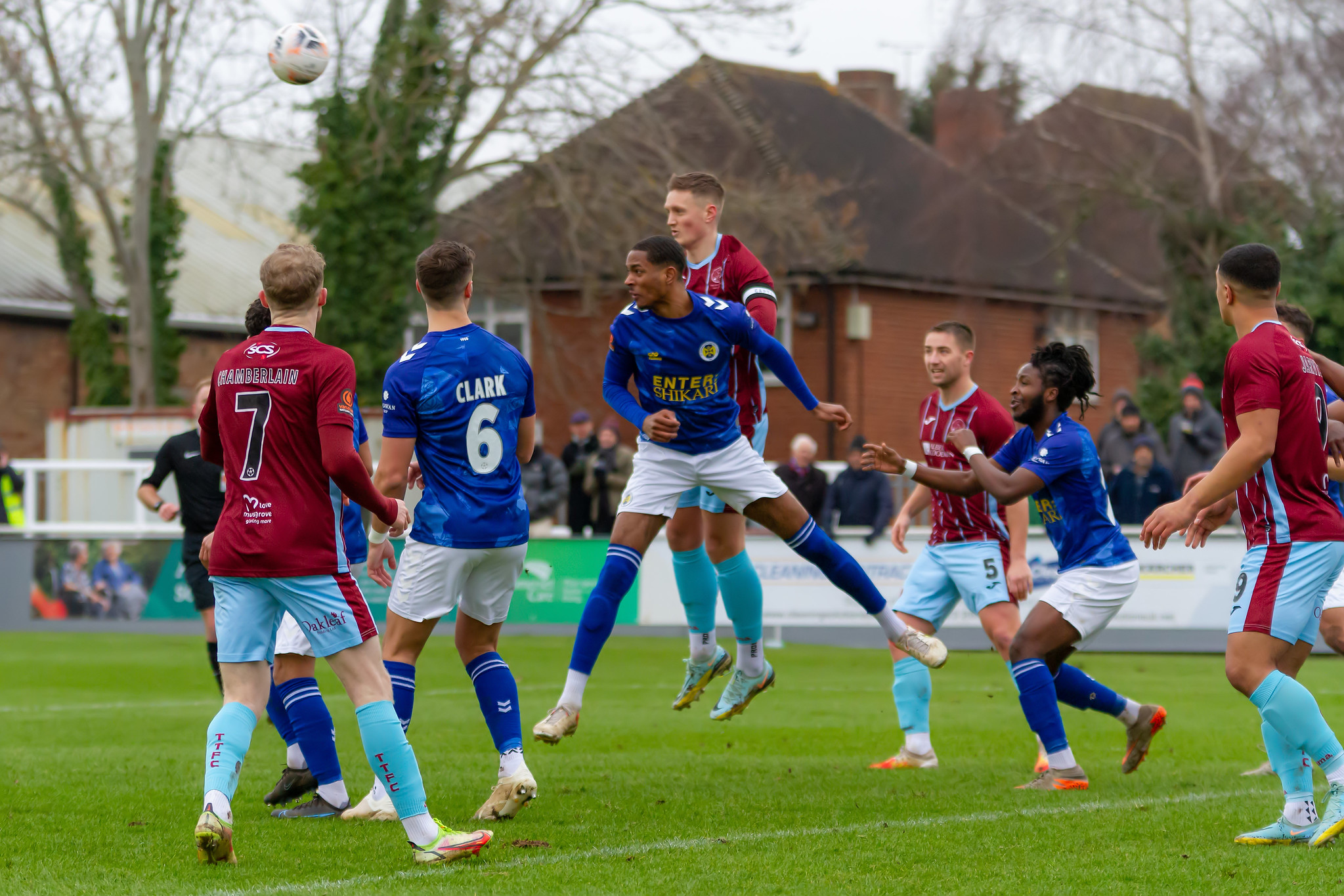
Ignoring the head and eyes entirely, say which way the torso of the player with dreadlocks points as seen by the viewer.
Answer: to the viewer's left

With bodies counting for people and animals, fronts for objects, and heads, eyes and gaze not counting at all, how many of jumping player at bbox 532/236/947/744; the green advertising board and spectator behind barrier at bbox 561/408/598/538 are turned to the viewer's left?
0

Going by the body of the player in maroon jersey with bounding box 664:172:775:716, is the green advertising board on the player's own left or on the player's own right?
on the player's own right

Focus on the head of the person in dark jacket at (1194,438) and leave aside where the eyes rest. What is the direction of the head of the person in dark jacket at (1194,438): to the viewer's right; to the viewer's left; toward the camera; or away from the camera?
toward the camera

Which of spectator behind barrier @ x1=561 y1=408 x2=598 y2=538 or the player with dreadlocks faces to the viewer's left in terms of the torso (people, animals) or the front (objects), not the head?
the player with dreadlocks

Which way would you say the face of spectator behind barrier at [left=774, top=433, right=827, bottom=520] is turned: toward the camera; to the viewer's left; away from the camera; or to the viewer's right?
toward the camera

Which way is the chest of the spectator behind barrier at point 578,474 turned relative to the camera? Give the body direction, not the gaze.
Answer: toward the camera

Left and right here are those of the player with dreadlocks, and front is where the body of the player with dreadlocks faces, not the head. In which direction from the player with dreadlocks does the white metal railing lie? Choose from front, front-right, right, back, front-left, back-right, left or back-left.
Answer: front-right

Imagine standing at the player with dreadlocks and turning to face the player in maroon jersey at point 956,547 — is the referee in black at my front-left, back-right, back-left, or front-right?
front-left

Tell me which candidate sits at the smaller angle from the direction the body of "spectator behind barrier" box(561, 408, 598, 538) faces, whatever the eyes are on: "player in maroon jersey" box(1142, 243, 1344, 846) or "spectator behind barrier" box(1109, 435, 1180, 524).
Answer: the player in maroon jersey

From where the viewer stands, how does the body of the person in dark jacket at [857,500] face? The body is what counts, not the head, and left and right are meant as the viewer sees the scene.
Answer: facing the viewer

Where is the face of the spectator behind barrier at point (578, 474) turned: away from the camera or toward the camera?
toward the camera

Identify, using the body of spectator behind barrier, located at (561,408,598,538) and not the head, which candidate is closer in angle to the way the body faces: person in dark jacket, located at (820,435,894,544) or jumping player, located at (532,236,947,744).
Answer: the jumping player

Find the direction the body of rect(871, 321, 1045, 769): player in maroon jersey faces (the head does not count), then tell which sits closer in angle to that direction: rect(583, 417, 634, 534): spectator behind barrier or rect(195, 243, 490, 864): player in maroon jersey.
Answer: the player in maroon jersey

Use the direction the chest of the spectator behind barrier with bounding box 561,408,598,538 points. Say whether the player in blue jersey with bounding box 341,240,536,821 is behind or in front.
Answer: in front

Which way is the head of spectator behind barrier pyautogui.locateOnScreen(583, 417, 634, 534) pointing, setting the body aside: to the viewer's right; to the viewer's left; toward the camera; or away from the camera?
toward the camera
